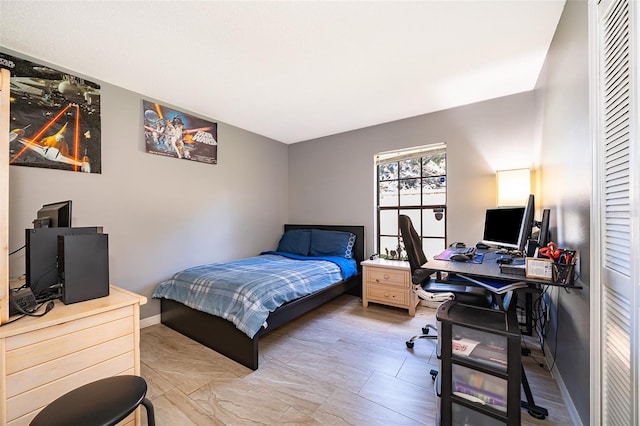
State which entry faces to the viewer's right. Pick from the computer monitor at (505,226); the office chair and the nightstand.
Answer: the office chair

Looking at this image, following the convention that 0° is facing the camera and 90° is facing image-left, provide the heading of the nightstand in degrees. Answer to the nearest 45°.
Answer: approximately 45°

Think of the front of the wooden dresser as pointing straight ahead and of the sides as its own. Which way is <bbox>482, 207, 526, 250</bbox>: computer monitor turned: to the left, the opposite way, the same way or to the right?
the opposite way

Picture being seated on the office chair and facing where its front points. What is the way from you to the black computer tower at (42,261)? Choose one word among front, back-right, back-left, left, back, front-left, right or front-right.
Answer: back-right

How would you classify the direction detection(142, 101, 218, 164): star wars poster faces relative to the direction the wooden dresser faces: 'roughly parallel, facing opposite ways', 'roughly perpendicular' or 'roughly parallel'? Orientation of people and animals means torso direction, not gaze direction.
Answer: roughly parallel

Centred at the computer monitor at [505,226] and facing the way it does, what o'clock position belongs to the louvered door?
The louvered door is roughly at 10 o'clock from the computer monitor.

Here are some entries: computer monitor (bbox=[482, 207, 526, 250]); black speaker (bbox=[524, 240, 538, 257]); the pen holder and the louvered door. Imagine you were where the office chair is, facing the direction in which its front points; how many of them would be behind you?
0

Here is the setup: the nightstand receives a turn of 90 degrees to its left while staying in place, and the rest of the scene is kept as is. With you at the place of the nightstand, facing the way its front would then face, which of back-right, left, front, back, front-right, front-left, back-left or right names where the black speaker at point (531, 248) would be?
front

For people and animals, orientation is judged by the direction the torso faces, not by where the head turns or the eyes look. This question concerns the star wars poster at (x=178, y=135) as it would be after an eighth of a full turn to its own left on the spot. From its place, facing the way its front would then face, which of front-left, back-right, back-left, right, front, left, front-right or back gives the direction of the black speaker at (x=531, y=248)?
front-right

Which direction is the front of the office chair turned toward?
to the viewer's right

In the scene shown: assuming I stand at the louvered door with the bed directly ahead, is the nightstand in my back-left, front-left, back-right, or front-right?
front-right

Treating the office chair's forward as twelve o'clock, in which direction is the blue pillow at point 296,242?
The blue pillow is roughly at 7 o'clock from the office chair.

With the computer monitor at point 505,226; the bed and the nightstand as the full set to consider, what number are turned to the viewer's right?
0

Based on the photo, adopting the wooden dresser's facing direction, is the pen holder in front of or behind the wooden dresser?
in front

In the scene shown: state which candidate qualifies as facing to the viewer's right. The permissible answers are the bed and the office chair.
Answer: the office chair

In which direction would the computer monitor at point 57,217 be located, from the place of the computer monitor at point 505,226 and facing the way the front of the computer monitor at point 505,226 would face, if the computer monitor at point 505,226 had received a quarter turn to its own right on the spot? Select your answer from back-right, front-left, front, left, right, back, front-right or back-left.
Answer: left

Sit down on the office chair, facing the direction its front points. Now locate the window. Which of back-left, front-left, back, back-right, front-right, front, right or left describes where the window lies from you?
left

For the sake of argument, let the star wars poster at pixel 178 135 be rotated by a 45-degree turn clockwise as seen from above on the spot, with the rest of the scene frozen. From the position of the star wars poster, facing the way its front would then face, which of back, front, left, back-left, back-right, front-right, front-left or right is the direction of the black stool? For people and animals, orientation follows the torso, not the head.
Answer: front

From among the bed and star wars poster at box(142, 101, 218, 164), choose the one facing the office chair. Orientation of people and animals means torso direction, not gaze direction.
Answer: the star wars poster

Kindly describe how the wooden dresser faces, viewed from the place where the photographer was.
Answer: facing the viewer and to the right of the viewer

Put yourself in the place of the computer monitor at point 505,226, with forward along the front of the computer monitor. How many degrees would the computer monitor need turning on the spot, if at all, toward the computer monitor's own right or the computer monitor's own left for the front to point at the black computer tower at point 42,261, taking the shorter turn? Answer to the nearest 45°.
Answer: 0° — it already faces it

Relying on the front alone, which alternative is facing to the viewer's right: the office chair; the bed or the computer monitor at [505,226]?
the office chair
